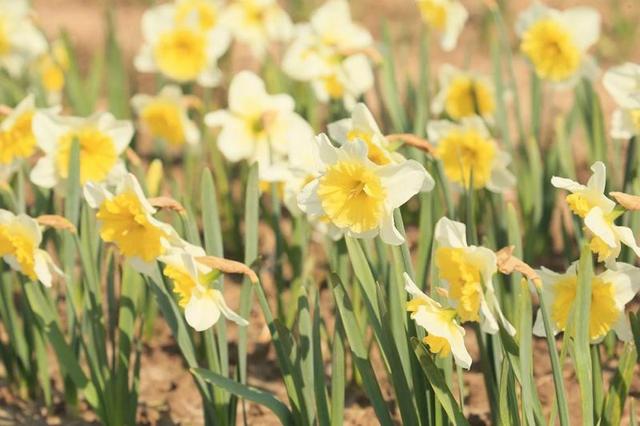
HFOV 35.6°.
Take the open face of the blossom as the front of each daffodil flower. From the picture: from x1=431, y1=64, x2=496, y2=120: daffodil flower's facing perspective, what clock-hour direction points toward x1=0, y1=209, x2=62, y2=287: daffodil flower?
x1=0, y1=209, x2=62, y2=287: daffodil flower is roughly at 1 o'clock from x1=431, y1=64, x2=496, y2=120: daffodil flower.

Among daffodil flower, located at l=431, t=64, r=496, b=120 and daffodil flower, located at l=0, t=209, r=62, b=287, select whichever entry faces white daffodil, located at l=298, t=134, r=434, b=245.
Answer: daffodil flower, located at l=431, t=64, r=496, b=120

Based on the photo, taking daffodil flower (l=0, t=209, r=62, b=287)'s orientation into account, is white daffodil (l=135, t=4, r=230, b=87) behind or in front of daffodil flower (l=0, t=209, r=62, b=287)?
behind

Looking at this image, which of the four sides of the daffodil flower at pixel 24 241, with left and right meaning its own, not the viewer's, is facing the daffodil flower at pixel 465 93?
back

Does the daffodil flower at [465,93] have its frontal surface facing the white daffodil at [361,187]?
yes

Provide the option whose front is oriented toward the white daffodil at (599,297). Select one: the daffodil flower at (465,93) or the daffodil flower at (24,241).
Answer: the daffodil flower at (465,93)

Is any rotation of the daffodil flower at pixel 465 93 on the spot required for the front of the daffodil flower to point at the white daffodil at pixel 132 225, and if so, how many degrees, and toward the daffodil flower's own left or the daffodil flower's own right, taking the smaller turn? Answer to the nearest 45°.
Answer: approximately 45° to the daffodil flower's own right

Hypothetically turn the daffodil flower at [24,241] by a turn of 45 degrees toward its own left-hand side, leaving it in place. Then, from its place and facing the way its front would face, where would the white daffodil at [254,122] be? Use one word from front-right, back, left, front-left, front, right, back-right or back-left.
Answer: back-left

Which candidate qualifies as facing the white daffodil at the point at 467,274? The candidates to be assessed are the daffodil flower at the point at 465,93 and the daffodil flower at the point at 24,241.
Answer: the daffodil flower at the point at 465,93

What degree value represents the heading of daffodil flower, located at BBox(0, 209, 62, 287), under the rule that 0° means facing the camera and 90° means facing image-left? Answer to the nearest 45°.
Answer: approximately 45°

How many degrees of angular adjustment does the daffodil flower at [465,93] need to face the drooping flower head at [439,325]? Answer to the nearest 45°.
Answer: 0° — it already faces it
